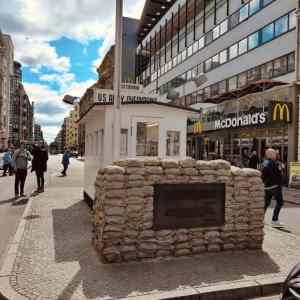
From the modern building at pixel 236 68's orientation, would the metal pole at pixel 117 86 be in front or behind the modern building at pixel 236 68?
in front

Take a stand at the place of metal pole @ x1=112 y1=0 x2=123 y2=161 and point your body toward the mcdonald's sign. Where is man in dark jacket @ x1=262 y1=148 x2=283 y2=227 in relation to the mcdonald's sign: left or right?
right

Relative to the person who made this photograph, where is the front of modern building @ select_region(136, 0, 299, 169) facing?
facing the viewer and to the left of the viewer

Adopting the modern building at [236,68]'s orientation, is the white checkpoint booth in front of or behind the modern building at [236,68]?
in front
